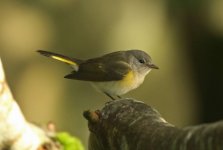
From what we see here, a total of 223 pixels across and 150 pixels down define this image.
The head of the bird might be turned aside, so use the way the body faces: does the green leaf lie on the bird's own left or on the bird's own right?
on the bird's own right

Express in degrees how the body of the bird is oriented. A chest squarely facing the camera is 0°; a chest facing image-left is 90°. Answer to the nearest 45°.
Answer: approximately 270°
